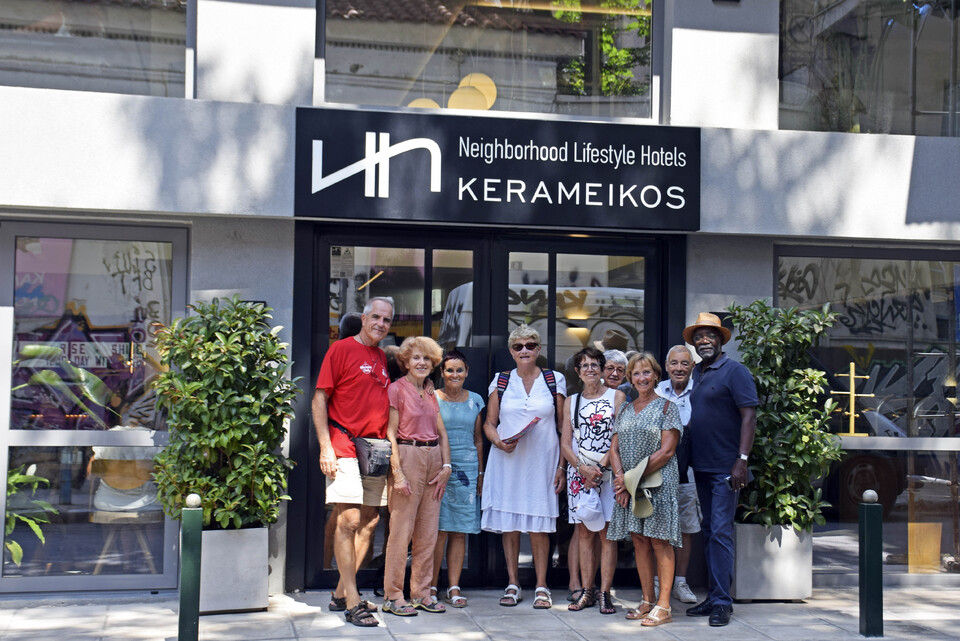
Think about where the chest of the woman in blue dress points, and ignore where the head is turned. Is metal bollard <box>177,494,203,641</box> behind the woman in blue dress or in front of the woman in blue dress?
in front

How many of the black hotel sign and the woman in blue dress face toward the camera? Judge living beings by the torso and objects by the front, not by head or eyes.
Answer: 2

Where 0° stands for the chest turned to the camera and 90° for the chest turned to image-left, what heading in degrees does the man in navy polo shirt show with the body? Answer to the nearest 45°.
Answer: approximately 45°

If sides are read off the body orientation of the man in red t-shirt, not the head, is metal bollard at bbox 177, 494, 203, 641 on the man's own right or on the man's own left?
on the man's own right

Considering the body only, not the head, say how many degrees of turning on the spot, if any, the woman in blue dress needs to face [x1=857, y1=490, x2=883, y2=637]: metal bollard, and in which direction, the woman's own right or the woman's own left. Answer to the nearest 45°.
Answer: approximately 90° to the woman's own left

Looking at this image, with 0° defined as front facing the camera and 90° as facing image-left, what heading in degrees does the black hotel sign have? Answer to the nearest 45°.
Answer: approximately 0°

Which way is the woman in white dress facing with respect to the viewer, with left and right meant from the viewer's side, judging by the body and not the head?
facing the viewer

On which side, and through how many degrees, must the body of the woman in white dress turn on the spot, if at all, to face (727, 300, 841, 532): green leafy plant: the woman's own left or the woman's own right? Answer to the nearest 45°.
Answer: approximately 90° to the woman's own left

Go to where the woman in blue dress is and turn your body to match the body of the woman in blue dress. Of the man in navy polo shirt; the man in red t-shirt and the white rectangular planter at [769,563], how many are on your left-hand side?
2

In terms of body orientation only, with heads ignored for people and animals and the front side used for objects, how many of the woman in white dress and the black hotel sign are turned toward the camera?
2

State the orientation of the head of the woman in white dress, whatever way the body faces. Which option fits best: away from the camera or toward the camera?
toward the camera
